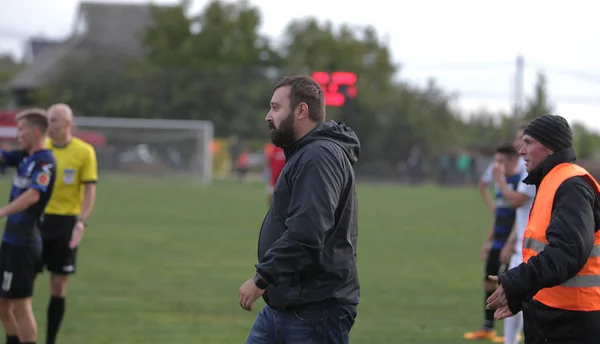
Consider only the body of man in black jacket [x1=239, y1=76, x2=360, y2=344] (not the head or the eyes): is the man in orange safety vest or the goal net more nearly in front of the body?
the goal net

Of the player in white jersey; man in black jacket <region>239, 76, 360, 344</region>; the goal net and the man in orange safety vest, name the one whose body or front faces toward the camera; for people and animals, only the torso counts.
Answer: the goal net

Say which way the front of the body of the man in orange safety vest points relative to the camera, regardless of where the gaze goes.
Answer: to the viewer's left

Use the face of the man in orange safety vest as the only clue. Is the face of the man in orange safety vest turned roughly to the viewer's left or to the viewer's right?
to the viewer's left

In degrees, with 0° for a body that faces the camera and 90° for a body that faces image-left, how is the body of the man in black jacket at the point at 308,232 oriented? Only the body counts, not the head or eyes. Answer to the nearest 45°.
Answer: approximately 90°

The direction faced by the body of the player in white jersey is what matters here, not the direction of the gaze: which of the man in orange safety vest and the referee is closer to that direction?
the referee

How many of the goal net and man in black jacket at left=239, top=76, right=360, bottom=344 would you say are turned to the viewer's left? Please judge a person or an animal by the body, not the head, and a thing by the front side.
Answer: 1

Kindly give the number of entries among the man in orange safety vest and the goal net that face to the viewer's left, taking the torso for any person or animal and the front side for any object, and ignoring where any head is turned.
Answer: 1

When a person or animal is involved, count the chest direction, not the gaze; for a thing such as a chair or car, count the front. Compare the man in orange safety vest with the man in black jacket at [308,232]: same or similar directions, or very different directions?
same or similar directions

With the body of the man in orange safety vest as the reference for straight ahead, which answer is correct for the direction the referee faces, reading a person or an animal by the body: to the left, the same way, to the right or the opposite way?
to the left

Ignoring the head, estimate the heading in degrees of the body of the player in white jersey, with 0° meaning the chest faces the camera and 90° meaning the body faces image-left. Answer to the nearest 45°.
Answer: approximately 90°

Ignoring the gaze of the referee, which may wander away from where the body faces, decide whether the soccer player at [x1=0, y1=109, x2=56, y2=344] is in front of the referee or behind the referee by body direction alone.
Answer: in front
